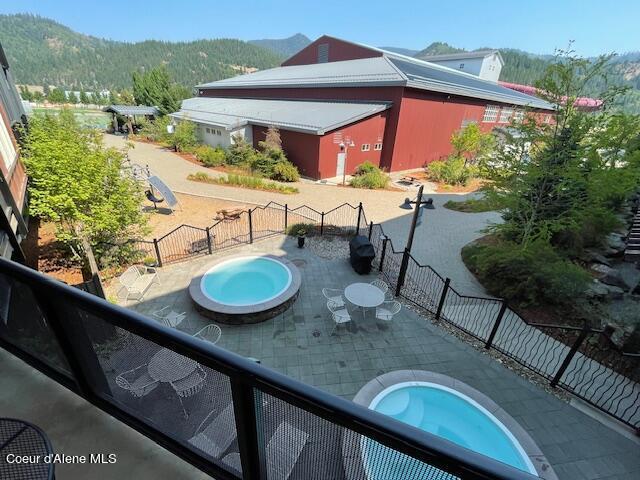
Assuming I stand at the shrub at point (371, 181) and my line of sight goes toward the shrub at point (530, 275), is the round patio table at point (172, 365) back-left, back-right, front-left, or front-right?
front-right

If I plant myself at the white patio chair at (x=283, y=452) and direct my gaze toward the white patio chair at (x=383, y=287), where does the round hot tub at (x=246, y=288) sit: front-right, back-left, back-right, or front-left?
front-left

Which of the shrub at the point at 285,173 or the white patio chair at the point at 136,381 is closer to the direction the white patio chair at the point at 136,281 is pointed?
the white patio chair

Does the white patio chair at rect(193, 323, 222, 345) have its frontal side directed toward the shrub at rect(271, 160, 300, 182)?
no

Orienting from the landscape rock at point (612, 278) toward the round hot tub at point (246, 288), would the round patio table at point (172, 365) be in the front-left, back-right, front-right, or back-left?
front-left

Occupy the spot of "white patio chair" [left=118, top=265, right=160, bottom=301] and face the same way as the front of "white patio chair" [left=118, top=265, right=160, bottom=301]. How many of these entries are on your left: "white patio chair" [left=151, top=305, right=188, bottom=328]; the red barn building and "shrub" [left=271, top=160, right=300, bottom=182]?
2

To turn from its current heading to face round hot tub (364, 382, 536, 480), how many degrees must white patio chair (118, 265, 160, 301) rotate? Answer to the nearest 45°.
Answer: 0° — it already faces it

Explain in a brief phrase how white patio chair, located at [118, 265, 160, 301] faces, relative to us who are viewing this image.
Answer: facing the viewer and to the right of the viewer
